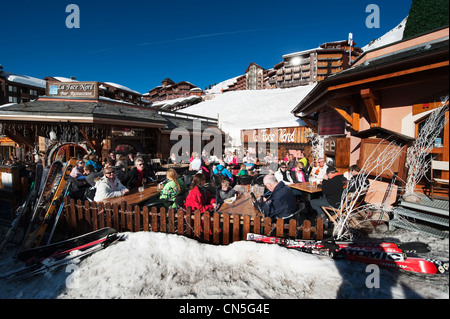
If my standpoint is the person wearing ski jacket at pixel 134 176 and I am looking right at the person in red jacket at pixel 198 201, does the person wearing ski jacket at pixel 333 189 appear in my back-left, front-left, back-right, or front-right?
front-left

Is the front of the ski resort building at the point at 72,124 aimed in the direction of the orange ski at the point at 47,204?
yes

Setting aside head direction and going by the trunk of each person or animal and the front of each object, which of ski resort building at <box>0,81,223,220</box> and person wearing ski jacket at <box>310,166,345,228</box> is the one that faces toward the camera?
the ski resort building

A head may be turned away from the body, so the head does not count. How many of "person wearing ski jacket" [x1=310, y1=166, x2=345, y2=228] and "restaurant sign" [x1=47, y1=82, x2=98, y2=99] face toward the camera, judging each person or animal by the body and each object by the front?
1

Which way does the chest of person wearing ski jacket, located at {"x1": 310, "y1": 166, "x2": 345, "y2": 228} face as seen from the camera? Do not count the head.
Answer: to the viewer's left

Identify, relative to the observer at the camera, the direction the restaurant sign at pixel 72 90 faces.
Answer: facing the viewer

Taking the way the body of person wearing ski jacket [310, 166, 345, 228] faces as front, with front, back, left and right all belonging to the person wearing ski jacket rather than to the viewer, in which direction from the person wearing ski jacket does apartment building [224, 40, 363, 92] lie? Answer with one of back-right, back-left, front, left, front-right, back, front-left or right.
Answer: right

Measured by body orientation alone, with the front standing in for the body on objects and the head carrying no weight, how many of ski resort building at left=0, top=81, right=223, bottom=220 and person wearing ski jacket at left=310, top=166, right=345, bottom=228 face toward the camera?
1

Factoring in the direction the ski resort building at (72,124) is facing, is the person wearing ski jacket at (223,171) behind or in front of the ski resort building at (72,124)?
in front

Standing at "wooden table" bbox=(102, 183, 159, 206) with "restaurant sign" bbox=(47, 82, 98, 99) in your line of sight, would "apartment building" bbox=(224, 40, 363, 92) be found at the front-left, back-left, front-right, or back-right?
front-right
